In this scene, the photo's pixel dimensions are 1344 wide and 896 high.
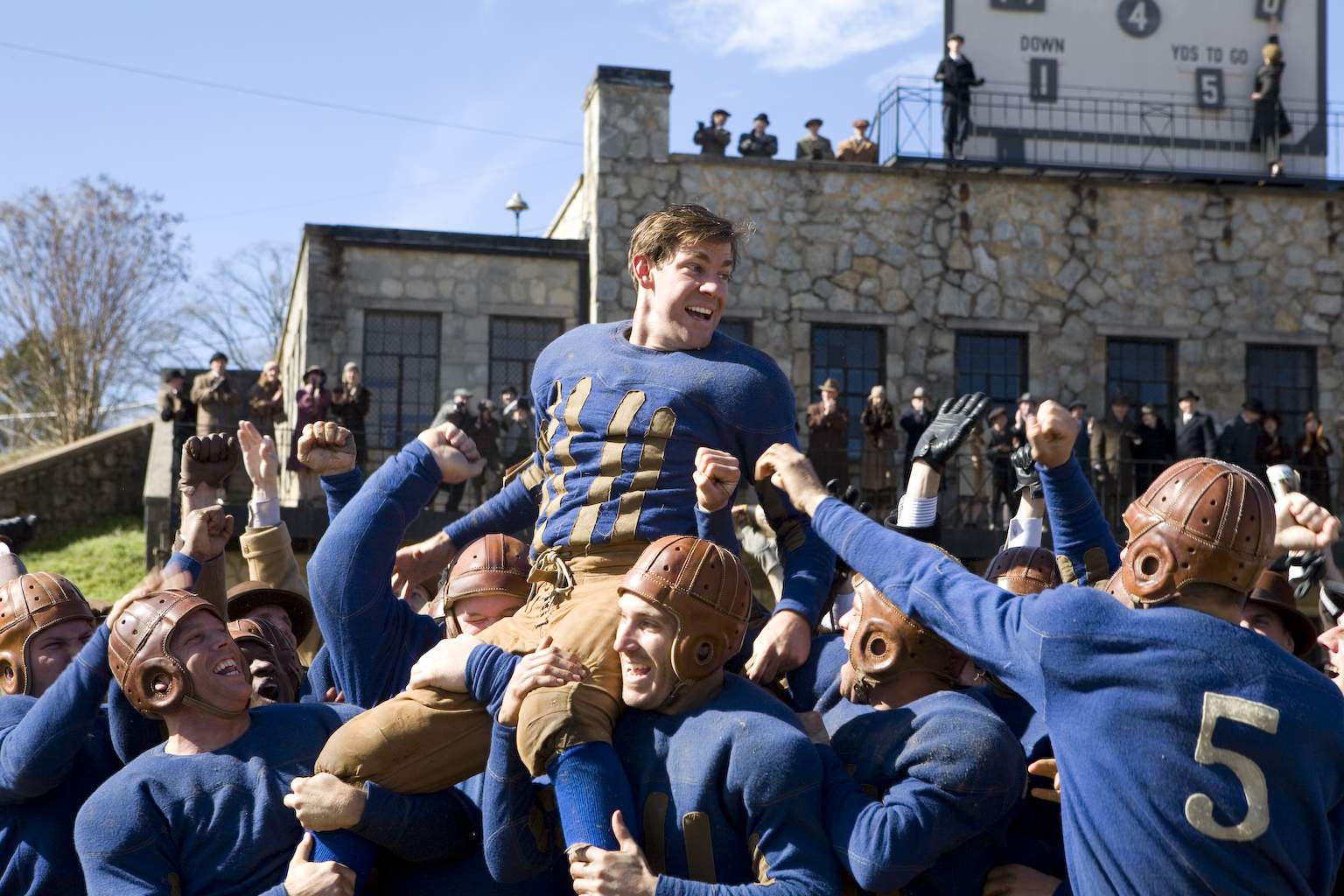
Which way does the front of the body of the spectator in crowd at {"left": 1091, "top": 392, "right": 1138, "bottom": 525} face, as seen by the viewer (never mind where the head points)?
toward the camera

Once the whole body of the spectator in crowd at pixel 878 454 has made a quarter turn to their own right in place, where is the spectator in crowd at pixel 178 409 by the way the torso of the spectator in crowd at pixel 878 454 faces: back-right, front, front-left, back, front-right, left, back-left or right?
front

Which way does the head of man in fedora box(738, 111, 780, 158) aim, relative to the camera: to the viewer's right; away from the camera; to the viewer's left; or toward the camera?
toward the camera

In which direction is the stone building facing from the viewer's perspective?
toward the camera

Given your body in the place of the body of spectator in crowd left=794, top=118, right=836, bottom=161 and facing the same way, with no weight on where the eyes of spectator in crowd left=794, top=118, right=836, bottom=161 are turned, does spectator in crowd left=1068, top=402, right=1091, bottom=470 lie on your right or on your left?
on your left

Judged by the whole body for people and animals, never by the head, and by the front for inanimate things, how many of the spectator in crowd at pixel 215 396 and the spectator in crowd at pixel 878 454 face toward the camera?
2

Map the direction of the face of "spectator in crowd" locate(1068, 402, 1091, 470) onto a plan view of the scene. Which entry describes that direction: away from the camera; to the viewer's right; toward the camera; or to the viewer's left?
toward the camera

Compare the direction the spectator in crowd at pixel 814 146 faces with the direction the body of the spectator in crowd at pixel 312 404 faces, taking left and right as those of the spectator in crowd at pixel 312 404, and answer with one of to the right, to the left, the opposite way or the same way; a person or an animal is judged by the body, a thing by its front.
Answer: the same way

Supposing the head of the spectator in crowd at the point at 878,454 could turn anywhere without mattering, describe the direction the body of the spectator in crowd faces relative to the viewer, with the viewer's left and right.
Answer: facing the viewer

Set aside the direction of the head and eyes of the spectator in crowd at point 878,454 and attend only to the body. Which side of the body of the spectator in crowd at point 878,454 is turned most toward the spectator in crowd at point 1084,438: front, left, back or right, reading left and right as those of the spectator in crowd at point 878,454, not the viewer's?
left

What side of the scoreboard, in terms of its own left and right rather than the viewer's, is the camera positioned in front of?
front

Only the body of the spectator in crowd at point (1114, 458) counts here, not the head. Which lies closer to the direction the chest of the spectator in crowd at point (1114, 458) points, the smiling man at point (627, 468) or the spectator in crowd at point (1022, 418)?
the smiling man

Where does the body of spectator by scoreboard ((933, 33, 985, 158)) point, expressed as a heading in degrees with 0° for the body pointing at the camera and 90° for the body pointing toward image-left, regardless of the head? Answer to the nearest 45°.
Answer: approximately 0°

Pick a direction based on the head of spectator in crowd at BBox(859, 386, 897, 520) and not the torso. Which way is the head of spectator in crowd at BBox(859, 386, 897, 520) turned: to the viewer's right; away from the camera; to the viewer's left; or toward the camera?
toward the camera

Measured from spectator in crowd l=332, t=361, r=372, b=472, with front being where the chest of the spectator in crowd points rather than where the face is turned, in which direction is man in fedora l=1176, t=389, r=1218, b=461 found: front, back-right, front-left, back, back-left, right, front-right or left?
left
